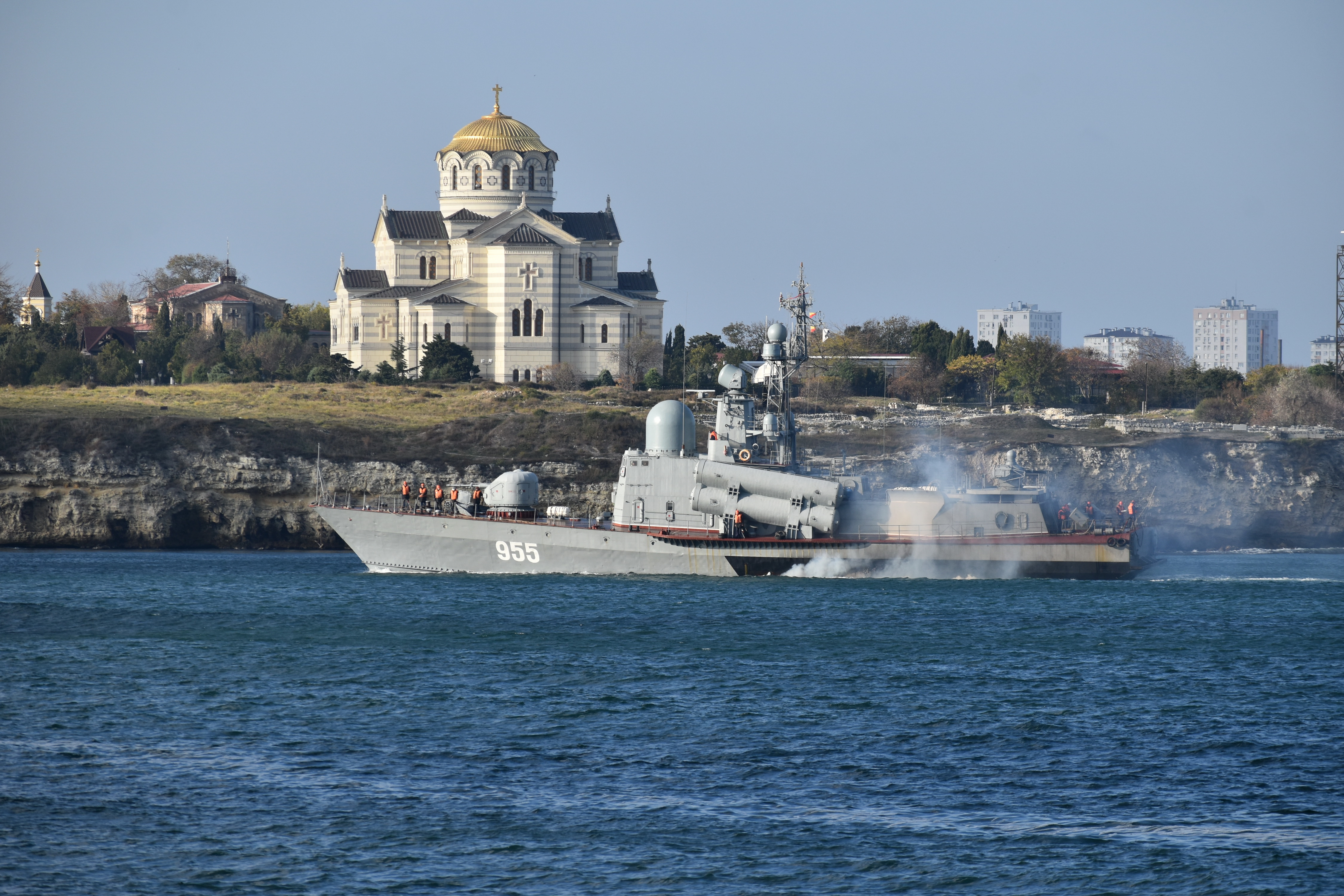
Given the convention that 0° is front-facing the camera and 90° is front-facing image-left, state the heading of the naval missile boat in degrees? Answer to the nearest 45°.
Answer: approximately 90°
